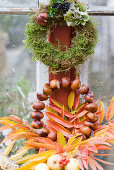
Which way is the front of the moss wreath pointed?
toward the camera
